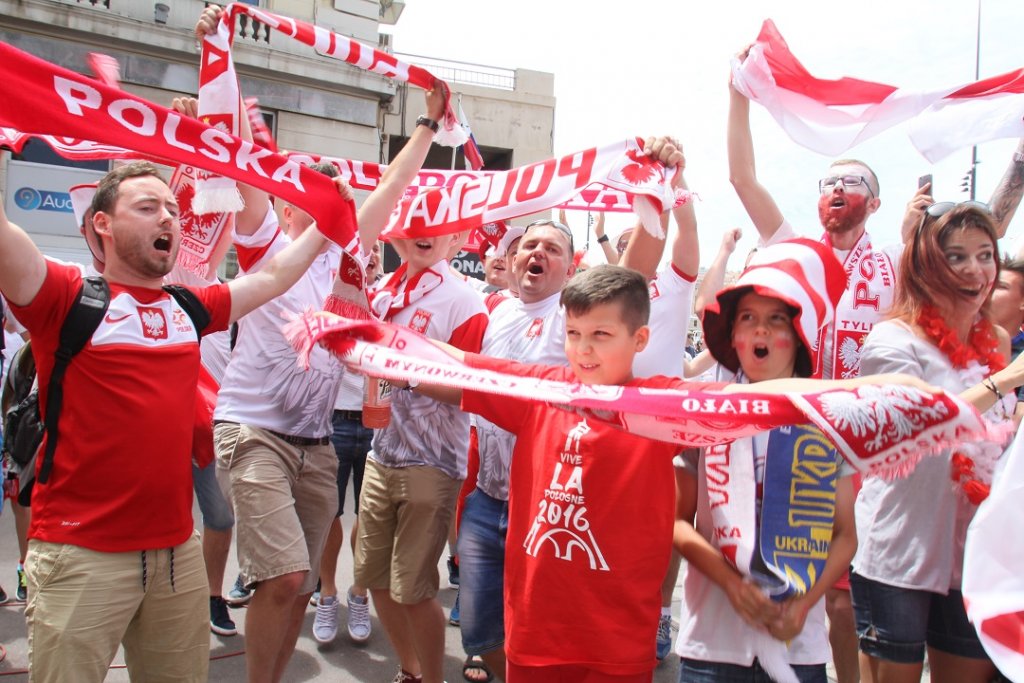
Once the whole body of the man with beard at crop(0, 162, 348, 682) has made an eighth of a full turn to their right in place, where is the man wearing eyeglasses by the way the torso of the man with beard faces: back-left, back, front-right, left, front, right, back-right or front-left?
left

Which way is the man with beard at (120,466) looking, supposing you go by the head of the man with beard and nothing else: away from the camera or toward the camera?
toward the camera

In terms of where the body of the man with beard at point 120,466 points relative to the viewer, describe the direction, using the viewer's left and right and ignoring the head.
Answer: facing the viewer and to the right of the viewer
